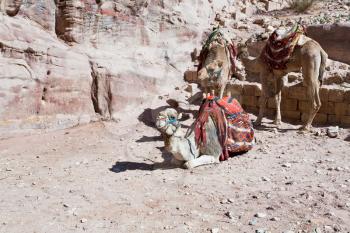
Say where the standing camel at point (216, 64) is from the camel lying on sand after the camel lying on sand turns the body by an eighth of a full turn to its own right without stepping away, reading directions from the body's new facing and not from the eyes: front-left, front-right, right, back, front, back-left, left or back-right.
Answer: right

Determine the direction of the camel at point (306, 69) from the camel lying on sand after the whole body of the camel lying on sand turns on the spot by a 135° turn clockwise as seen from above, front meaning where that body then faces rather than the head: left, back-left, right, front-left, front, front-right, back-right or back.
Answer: front-right

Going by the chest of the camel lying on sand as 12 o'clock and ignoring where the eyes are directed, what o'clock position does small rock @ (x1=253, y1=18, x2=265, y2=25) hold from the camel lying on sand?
The small rock is roughly at 5 o'clock from the camel lying on sand.

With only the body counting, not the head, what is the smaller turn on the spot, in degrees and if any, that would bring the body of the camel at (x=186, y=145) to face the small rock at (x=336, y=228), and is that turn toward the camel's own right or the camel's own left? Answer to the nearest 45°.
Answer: approximately 90° to the camel's own left

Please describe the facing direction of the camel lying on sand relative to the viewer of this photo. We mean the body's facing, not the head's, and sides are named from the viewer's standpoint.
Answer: facing the viewer and to the left of the viewer

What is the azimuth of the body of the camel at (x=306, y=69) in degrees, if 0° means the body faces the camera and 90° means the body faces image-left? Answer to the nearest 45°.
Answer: approximately 135°

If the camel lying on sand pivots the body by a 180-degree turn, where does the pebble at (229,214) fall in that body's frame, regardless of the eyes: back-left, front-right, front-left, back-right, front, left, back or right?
back-right

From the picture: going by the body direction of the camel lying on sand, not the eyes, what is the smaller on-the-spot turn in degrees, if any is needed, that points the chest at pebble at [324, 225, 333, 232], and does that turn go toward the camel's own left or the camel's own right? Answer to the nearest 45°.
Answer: approximately 90° to the camel's own left

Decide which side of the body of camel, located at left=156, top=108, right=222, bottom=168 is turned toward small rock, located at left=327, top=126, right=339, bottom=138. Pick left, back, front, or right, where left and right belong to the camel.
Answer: back

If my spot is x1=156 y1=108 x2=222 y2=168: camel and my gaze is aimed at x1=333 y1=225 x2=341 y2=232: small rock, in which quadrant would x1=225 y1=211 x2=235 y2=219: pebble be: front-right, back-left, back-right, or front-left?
front-right

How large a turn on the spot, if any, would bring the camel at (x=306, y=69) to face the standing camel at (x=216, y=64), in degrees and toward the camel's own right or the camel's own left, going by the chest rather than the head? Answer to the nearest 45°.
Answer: approximately 45° to the camel's own left
